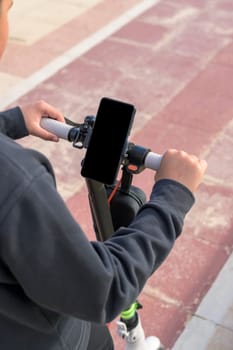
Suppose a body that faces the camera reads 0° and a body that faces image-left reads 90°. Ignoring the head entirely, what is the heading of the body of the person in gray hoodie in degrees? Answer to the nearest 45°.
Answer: approximately 225°
